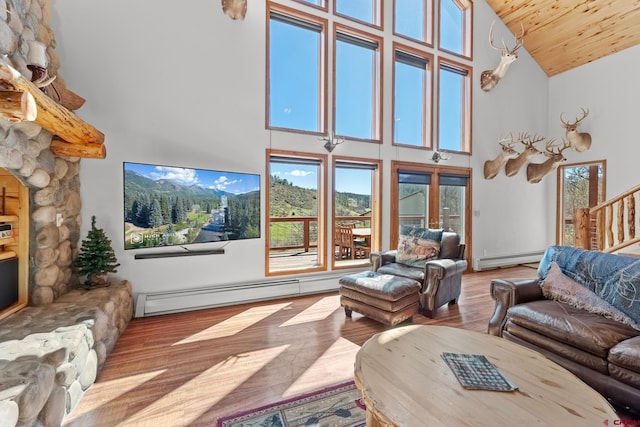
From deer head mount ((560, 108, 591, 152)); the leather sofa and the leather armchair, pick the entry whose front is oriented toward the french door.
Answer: the deer head mount

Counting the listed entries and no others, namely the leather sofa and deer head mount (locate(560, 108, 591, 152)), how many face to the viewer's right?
0

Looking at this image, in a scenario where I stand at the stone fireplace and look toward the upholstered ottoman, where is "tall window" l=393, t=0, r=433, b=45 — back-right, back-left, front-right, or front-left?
front-left

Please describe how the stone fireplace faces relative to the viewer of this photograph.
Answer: facing the viewer and to the right of the viewer

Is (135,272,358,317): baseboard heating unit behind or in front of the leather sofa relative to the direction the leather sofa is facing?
in front

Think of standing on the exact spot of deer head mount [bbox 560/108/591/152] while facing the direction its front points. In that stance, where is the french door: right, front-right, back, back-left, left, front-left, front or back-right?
front

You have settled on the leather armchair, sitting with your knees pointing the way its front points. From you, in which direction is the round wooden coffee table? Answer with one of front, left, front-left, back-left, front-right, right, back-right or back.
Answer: front-left

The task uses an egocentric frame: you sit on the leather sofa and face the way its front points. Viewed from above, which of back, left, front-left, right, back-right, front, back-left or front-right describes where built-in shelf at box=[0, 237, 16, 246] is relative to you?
front

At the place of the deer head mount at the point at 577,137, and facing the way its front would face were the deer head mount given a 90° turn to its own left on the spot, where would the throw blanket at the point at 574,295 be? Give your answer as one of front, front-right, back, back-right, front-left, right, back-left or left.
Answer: front-right

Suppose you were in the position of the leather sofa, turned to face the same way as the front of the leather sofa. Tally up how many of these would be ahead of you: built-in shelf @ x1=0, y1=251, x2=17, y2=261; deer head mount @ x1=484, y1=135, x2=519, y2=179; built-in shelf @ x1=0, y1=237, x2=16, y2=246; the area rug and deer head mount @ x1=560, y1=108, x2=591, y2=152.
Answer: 3

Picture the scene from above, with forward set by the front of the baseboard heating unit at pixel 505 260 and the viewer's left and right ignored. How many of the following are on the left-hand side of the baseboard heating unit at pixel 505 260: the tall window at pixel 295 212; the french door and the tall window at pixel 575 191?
1

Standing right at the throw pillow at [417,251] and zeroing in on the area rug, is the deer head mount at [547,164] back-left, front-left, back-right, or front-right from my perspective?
back-left

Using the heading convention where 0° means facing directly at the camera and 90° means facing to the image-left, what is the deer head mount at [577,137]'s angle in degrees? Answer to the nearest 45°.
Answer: approximately 45°
